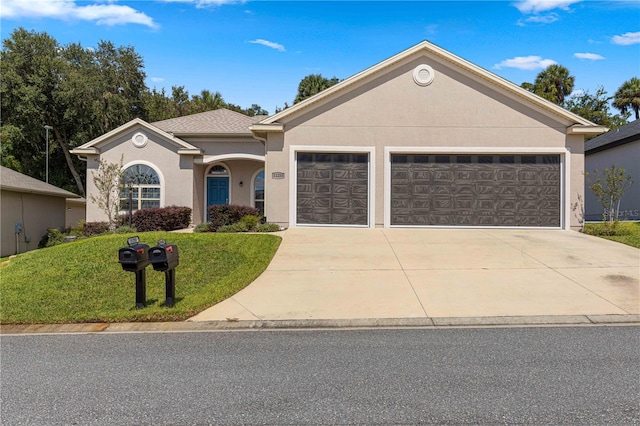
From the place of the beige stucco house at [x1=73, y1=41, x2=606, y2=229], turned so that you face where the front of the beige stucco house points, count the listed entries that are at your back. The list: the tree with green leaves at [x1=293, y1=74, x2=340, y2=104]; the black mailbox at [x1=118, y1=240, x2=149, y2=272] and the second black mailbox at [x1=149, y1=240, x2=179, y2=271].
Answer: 1

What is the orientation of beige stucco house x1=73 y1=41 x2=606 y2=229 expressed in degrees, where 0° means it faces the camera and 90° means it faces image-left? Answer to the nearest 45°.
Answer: approximately 0°

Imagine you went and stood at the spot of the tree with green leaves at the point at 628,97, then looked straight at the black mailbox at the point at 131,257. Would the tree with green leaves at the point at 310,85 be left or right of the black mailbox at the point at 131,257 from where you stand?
right

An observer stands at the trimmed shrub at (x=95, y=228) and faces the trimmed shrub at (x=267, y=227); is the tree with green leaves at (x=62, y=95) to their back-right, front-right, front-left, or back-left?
back-left

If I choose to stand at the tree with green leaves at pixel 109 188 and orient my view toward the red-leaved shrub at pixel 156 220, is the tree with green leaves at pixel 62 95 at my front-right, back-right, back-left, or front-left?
back-left

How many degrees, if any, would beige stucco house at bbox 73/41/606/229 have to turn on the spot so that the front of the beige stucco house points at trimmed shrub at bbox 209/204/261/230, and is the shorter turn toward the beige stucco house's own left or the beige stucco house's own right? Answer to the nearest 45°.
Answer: approximately 90° to the beige stucco house's own right

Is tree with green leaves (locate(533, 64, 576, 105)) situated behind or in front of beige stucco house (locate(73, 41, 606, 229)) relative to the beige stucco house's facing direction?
behind

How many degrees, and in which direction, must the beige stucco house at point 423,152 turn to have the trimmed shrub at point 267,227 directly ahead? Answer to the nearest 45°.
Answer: approximately 90° to its right

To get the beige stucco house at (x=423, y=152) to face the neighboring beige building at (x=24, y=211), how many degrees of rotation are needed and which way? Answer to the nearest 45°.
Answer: approximately 90° to its right
